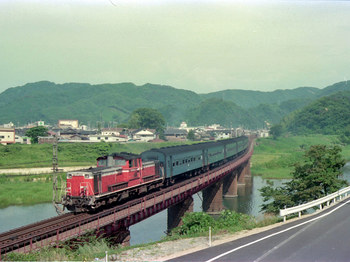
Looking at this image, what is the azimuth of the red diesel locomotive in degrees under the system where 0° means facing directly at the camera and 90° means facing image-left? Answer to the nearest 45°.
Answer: approximately 45°

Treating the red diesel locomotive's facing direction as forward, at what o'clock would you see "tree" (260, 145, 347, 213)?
The tree is roughly at 7 o'clock from the red diesel locomotive.

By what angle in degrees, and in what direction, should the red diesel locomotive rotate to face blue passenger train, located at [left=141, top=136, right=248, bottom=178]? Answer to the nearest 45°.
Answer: approximately 180°
